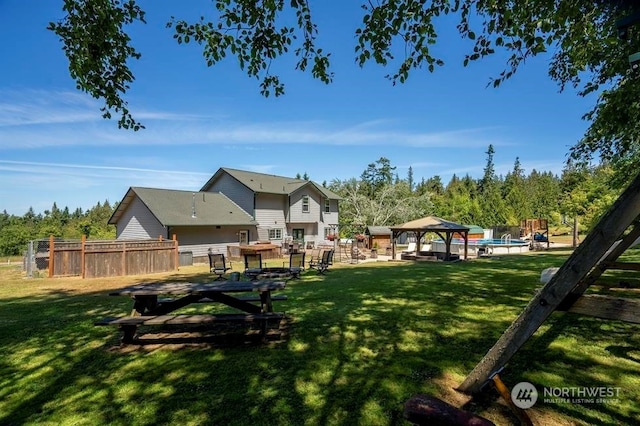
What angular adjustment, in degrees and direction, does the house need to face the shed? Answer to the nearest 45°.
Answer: approximately 135° to its right

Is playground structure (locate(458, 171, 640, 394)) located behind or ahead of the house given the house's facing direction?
behind

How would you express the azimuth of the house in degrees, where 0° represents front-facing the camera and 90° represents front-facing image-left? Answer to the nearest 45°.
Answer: approximately 135°

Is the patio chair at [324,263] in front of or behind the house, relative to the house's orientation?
behind

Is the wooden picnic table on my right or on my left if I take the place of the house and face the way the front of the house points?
on my left

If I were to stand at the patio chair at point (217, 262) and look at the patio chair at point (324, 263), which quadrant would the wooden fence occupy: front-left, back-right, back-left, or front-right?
back-left

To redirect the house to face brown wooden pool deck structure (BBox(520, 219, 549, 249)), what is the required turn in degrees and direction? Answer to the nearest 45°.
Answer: approximately 135° to its right
